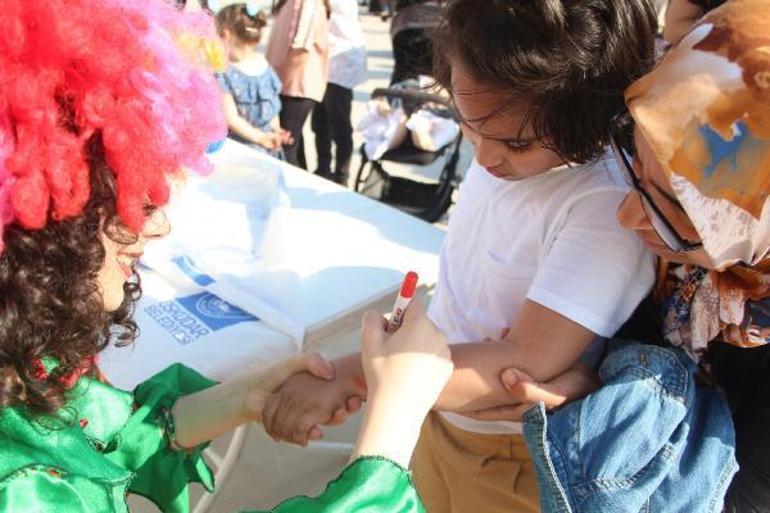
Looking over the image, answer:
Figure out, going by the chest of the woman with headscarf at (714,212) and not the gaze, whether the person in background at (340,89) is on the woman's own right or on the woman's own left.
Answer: on the woman's own right

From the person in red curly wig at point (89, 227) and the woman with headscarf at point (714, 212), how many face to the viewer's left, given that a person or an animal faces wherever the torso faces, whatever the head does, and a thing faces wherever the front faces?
1

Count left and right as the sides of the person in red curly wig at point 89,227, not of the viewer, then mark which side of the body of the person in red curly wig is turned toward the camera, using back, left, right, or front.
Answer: right

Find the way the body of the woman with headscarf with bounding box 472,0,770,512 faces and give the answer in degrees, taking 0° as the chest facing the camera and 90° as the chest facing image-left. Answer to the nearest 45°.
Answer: approximately 90°
